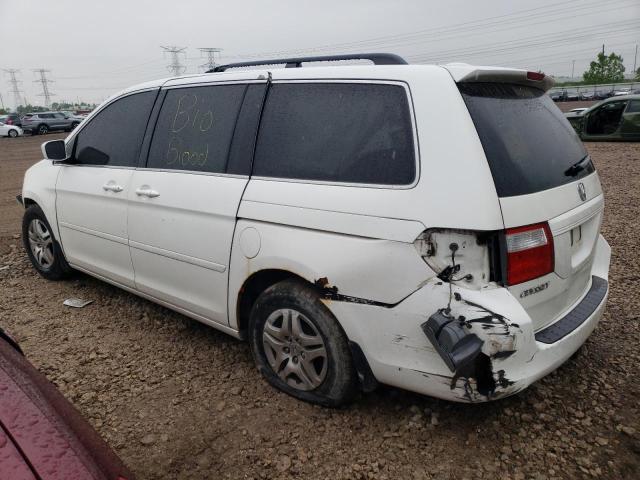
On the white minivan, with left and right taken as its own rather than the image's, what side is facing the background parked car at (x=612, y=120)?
right

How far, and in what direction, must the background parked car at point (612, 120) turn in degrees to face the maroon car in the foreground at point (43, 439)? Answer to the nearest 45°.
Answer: approximately 90° to its left

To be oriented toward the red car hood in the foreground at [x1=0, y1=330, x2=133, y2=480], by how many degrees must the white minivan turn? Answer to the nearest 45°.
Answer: approximately 90° to its left

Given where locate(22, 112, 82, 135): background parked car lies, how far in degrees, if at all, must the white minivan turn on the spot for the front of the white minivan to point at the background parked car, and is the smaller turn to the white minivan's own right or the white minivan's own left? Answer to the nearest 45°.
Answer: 0° — it already faces it

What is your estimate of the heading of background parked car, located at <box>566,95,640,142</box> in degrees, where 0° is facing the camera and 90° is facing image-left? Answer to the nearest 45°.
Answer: approximately 90°

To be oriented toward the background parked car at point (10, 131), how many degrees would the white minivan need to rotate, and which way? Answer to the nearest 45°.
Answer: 0° — it already faces it

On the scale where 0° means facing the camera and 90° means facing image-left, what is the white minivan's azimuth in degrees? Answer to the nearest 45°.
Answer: approximately 135°
